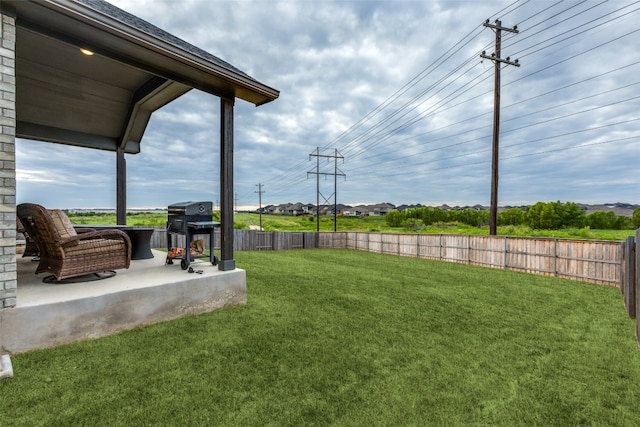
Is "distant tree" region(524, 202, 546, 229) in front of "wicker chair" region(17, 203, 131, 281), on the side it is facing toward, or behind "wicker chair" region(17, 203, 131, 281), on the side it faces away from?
in front

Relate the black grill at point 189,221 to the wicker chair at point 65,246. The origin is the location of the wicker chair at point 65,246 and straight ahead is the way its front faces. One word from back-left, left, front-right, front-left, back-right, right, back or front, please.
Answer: front-right

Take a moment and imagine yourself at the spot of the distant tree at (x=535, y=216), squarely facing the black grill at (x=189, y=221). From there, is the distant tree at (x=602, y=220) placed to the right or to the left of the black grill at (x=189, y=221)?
left

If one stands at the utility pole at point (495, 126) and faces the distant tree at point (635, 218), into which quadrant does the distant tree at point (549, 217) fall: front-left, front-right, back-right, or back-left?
front-left

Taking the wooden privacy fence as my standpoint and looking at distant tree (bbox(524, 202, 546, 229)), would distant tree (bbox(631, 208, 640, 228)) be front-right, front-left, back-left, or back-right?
front-right

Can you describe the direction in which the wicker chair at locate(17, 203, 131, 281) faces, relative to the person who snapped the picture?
facing away from the viewer and to the right of the viewer
